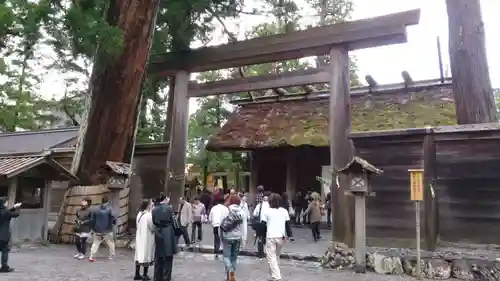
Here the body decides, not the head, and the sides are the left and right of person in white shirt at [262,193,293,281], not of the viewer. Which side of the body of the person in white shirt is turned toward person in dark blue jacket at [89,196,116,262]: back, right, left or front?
left

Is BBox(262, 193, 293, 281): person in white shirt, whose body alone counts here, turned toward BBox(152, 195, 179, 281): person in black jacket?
no

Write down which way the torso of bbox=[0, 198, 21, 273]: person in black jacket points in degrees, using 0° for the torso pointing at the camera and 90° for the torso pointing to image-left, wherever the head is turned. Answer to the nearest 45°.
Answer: approximately 270°

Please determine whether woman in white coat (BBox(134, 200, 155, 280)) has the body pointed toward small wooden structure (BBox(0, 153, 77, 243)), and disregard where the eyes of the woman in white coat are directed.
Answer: no

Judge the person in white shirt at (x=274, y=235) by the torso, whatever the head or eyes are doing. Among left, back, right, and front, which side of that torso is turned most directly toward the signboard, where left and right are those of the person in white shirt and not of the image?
right

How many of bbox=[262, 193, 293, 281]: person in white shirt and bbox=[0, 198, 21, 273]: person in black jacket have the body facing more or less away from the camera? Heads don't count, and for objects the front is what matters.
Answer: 1

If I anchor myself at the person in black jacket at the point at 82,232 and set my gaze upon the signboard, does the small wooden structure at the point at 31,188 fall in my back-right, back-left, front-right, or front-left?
back-left

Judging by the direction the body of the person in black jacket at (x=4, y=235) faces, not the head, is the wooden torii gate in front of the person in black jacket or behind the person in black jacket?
in front

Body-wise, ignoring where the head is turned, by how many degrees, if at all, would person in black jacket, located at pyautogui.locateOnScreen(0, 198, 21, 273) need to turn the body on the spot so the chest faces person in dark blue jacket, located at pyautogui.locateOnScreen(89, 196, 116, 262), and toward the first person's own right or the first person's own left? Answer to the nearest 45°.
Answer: approximately 45° to the first person's own left

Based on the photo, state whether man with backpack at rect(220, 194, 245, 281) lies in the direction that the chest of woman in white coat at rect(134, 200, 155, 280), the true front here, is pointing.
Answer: no

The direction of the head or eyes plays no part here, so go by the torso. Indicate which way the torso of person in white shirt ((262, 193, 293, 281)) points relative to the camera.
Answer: away from the camera
